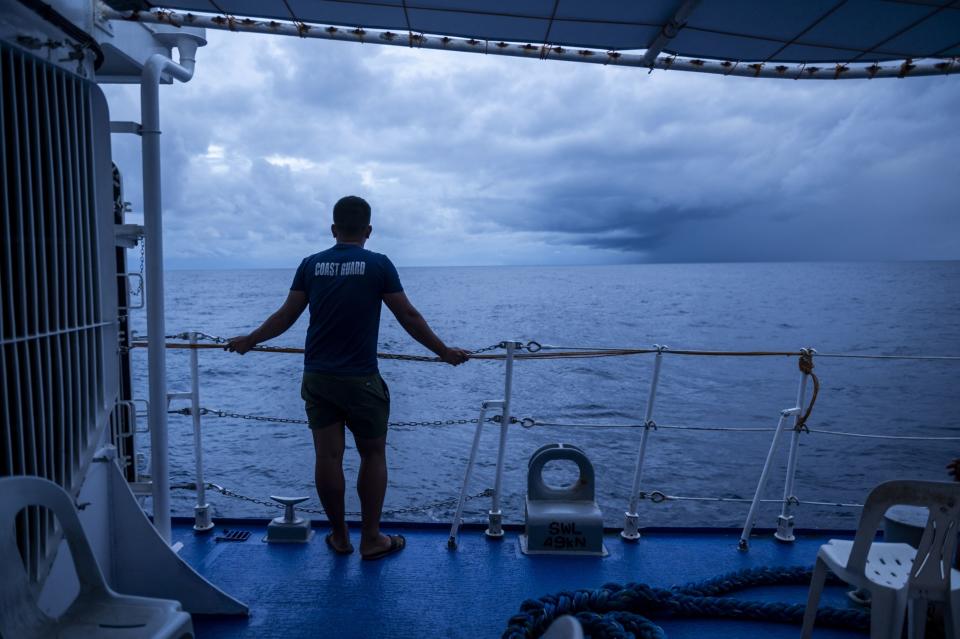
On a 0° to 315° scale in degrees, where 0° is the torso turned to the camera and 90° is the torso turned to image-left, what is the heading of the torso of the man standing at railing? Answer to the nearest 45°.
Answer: approximately 180°

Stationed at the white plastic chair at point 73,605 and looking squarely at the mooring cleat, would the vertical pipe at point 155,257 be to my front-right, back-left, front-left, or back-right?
front-left

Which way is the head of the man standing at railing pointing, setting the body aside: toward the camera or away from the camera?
away from the camera

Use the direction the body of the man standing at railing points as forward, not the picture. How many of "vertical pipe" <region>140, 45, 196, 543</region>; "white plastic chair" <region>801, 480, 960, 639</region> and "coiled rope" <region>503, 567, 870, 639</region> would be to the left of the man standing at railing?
1

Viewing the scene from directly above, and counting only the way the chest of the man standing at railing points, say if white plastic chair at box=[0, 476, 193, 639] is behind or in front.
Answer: behind

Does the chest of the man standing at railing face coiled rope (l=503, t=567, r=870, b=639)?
no

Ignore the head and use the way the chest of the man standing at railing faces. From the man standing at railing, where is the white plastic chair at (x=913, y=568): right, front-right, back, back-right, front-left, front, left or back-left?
back-right

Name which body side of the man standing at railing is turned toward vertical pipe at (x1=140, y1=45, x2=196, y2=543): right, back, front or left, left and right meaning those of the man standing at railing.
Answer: left
